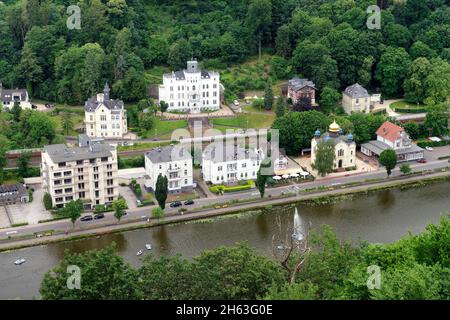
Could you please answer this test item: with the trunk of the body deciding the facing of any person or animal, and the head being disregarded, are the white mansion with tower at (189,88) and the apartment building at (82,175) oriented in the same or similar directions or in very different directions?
same or similar directions

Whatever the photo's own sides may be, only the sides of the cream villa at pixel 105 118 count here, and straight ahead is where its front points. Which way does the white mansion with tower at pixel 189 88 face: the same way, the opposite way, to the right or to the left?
the same way

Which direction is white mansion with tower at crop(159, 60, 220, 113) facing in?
toward the camera

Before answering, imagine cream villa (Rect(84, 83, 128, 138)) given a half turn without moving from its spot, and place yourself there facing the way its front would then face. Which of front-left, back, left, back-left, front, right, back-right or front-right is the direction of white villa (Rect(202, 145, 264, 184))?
back-right

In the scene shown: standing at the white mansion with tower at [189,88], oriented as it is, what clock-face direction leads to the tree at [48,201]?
The tree is roughly at 1 o'clock from the white mansion with tower.

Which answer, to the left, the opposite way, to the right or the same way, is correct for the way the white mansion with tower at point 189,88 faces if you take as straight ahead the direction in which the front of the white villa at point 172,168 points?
the same way

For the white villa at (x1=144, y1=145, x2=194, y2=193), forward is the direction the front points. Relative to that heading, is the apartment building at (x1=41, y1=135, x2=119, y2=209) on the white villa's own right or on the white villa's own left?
on the white villa's own right

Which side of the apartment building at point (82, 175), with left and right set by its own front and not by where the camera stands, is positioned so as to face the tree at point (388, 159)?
left

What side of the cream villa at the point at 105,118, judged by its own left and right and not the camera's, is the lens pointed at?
front

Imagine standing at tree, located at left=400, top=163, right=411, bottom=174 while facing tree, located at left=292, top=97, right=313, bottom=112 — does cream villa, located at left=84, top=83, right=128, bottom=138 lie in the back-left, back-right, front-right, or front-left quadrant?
front-left

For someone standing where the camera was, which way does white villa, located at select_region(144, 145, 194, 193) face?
facing the viewer

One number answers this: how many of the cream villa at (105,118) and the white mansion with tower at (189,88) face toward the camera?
2

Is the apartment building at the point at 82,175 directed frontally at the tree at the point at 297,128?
no

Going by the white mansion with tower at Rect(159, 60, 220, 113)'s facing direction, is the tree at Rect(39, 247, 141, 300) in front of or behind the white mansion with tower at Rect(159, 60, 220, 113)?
in front

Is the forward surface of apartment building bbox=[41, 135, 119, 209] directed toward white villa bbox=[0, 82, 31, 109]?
no

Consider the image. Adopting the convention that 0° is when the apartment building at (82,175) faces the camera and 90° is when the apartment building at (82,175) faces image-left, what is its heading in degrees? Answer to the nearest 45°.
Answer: approximately 0°

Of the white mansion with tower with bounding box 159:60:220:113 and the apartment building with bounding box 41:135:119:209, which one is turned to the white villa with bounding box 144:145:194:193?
the white mansion with tower

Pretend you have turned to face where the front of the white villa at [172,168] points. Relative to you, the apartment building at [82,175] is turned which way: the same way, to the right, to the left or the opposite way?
the same way
